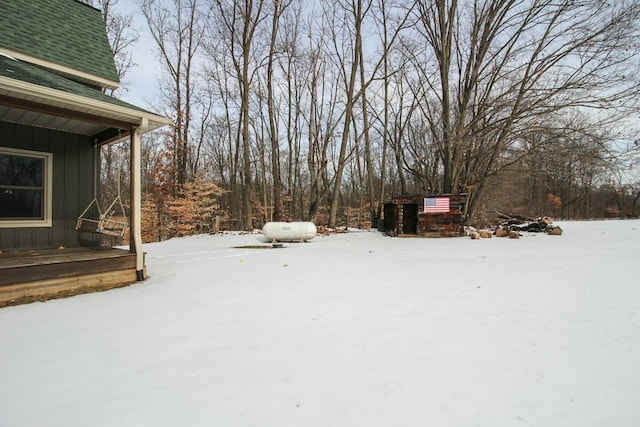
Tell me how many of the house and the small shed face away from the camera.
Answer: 0

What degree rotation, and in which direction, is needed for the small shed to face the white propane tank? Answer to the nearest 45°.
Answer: approximately 45° to its right

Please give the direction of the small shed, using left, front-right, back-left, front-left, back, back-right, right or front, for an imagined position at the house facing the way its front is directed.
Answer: front-left

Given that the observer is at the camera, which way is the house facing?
facing the viewer and to the right of the viewer

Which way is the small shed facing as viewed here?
toward the camera

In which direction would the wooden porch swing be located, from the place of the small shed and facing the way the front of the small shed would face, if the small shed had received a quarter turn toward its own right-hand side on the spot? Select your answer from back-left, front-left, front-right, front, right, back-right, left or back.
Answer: front-left

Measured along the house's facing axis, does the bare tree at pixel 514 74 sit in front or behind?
in front

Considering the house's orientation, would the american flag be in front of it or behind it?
in front

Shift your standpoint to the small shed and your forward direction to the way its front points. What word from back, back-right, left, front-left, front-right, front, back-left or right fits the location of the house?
front-right

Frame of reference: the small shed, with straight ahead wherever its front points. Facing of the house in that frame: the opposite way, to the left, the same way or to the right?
to the left
